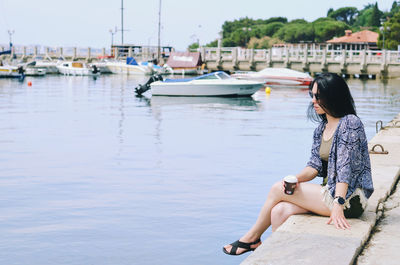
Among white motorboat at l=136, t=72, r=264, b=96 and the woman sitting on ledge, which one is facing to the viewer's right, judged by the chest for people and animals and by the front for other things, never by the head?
the white motorboat

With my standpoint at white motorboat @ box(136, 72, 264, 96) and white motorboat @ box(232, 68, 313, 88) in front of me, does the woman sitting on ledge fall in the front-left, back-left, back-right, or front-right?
back-right

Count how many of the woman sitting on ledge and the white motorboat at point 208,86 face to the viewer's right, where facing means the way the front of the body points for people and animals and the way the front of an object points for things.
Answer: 1

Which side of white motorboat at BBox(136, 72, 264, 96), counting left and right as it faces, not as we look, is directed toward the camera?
right

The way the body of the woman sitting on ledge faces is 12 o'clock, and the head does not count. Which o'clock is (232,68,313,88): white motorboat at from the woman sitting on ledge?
The white motorboat is roughly at 3 o'clock from the woman sitting on ledge.

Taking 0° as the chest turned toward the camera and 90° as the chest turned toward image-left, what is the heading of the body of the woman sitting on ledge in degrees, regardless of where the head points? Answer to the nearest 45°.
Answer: approximately 90°

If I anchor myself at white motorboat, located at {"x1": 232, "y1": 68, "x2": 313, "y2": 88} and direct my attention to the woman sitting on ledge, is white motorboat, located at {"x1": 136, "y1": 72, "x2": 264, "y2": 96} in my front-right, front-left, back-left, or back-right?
front-right

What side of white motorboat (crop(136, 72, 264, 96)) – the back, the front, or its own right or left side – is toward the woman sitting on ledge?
right

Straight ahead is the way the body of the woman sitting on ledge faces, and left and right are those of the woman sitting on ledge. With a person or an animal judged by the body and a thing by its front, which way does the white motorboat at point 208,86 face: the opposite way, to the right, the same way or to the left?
the opposite way

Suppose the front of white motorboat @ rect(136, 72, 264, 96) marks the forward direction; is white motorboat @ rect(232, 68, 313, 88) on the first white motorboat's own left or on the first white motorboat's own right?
on the first white motorboat's own left

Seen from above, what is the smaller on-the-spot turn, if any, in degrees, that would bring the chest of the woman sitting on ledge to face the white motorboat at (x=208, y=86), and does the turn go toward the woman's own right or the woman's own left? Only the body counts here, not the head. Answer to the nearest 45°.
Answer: approximately 90° to the woman's own right

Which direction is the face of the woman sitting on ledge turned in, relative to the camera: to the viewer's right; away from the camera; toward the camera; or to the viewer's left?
to the viewer's left
